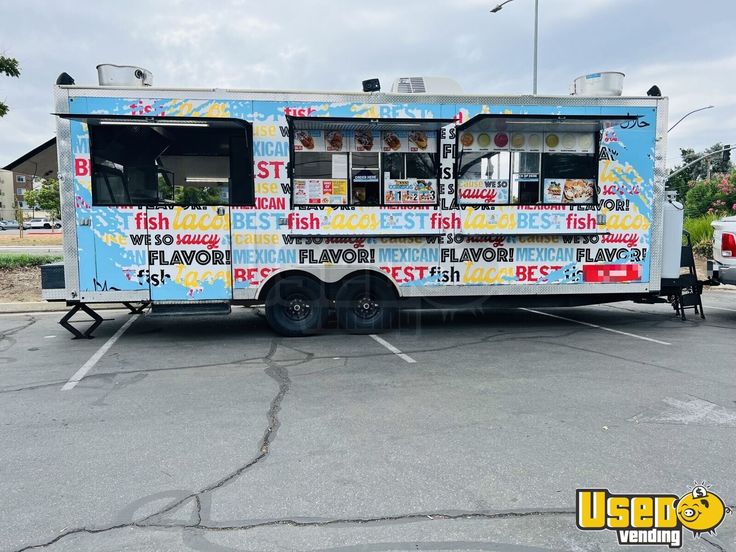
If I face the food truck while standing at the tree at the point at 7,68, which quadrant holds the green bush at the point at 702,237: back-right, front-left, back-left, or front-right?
front-left

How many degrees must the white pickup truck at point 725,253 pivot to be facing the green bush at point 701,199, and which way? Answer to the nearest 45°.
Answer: approximately 45° to its left

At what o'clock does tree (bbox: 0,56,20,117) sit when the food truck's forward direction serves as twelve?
The tree is roughly at 7 o'clock from the food truck.

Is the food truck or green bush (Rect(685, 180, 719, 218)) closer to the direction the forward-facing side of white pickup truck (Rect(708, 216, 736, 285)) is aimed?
the green bush

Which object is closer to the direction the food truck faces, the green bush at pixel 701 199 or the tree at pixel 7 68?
the green bush

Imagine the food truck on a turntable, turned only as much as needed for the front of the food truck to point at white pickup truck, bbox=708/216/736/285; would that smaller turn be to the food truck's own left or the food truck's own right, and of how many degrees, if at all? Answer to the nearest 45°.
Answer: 0° — it already faces it

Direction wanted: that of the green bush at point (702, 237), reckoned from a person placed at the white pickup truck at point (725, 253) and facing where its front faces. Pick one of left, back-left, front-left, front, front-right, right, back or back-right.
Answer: front-left

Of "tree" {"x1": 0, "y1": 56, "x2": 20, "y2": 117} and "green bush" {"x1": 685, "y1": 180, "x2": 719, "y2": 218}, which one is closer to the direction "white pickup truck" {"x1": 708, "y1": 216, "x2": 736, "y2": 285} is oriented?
the green bush

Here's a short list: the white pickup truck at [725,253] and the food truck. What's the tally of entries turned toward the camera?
0

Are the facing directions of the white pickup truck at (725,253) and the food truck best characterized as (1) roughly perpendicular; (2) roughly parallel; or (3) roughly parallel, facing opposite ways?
roughly parallel

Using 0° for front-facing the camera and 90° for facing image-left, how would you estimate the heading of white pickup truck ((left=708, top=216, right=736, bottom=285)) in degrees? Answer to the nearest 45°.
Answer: approximately 225°

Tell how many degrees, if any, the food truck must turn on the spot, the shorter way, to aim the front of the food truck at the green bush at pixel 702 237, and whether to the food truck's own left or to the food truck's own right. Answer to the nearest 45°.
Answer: approximately 45° to the food truck's own left

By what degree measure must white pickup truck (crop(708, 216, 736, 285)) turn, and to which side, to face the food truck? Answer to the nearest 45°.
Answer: approximately 180°

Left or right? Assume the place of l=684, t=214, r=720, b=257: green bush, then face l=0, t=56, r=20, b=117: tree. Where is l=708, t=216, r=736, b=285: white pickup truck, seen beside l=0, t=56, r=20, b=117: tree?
left

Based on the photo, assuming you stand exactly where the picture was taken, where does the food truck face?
facing to the right of the viewer
